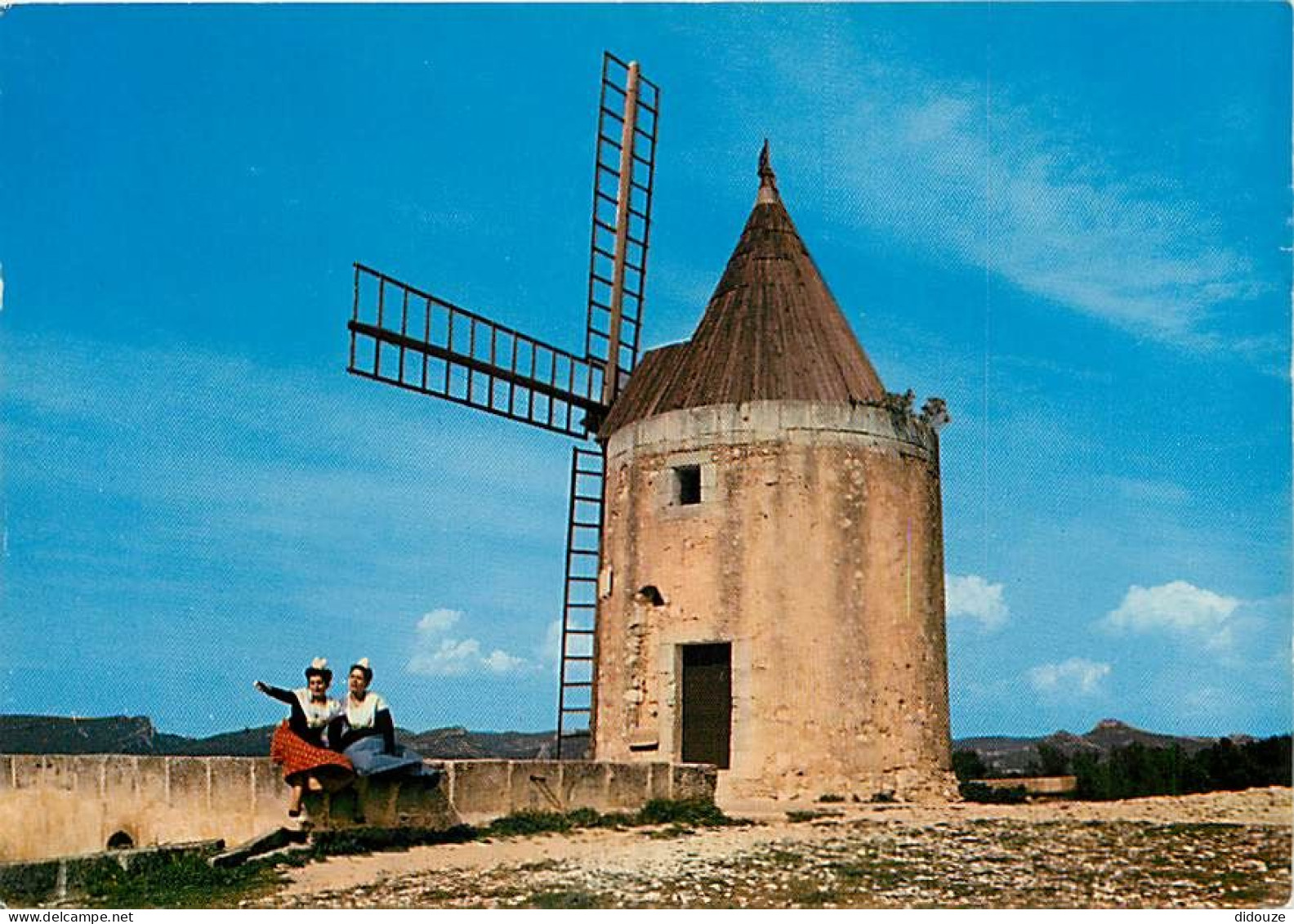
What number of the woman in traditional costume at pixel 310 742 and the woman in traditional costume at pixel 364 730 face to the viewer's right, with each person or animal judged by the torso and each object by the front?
0

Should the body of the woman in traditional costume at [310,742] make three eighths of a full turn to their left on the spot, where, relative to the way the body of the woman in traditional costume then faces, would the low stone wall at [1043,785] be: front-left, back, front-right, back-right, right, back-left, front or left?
front

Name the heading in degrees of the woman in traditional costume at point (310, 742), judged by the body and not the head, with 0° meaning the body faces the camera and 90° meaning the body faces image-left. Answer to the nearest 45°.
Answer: approximately 0°

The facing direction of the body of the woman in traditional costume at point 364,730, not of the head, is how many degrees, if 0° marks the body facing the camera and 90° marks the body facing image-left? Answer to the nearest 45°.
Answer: approximately 45°
